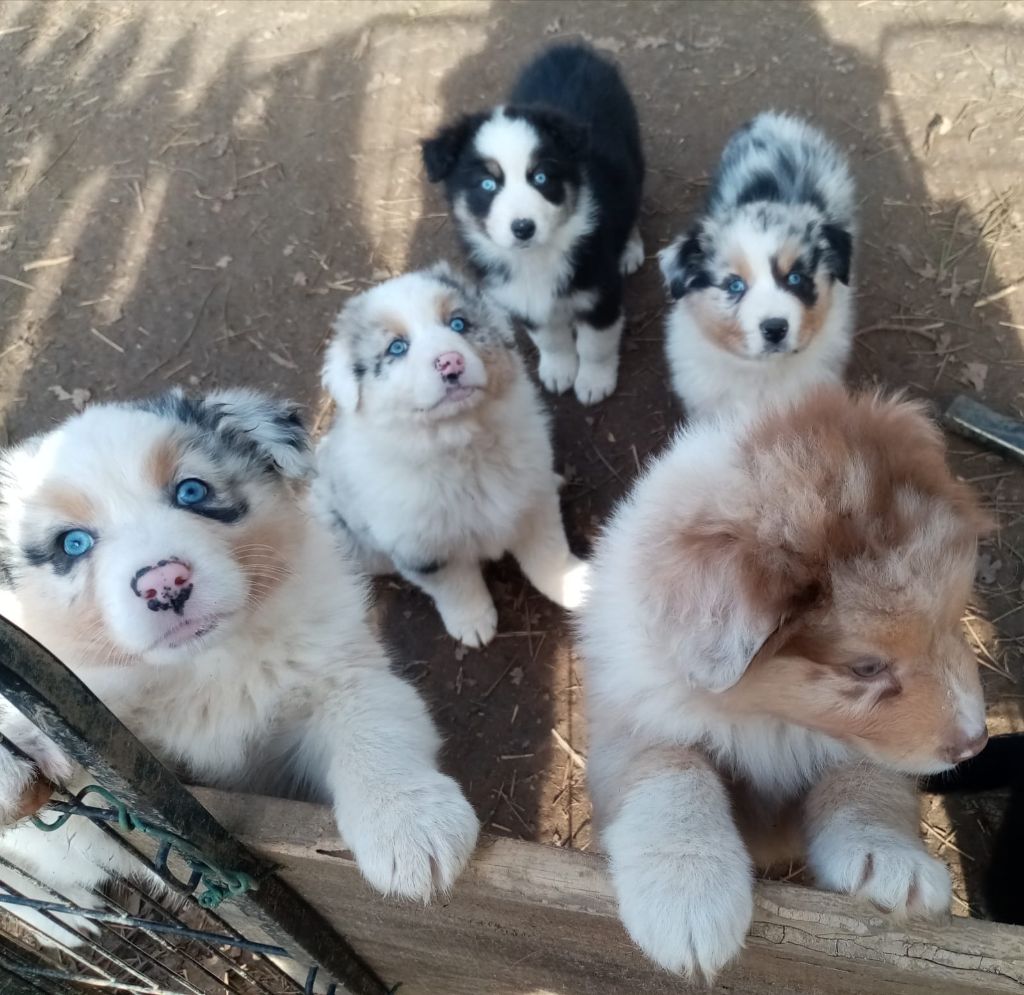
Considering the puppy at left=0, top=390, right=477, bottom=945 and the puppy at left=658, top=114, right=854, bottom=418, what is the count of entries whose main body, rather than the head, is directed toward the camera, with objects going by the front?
2

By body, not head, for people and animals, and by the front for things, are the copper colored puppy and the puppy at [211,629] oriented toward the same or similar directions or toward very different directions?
same or similar directions

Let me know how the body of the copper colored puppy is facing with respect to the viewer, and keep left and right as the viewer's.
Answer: facing the viewer and to the right of the viewer

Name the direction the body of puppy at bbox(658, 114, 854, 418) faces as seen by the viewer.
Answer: toward the camera

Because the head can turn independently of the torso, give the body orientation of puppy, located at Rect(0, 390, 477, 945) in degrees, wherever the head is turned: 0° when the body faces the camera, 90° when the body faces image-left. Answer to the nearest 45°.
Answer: approximately 0°
